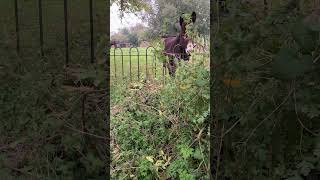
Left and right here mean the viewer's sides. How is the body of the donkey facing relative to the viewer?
facing the viewer and to the right of the viewer
